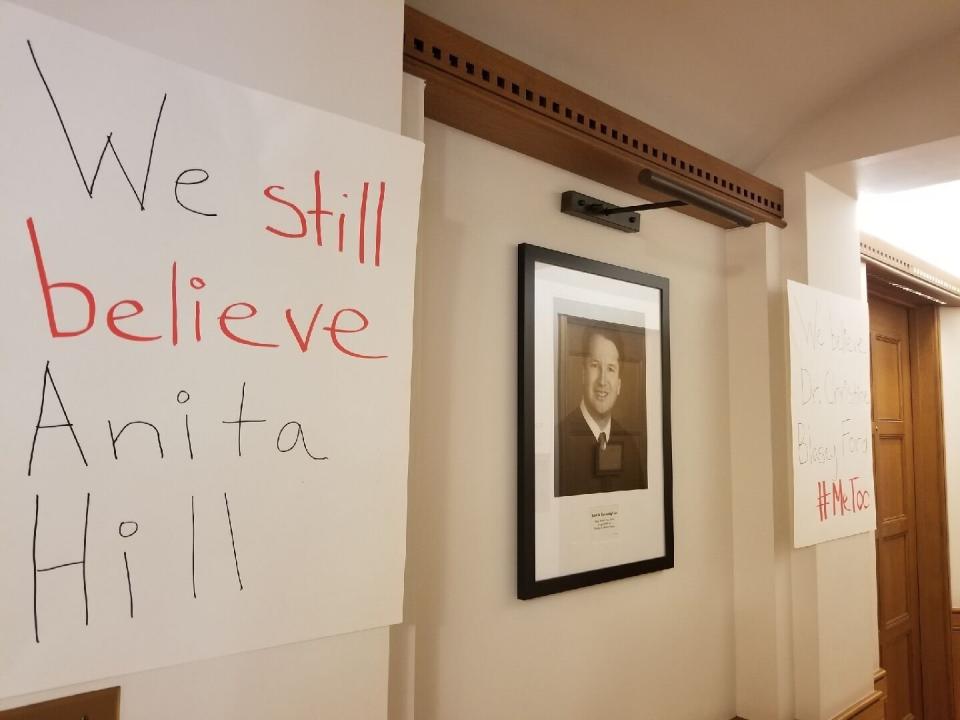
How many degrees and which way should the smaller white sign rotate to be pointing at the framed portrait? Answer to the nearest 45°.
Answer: approximately 90° to its right

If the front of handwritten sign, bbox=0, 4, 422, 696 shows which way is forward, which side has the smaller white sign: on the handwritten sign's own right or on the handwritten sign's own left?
on the handwritten sign's own left

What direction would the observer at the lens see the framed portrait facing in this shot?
facing the viewer and to the right of the viewer

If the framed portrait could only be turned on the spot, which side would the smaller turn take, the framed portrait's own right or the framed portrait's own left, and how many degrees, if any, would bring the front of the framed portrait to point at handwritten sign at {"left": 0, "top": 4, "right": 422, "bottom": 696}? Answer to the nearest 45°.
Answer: approximately 90° to the framed portrait's own right

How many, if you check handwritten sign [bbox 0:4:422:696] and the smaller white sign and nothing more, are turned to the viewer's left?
0

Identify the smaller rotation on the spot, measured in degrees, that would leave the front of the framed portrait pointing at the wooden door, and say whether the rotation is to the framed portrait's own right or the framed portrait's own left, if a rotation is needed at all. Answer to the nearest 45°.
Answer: approximately 90° to the framed portrait's own left

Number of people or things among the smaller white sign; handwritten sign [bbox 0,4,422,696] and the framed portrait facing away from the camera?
0

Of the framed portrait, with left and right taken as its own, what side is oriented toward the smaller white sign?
left

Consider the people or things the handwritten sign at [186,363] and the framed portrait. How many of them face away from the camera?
0

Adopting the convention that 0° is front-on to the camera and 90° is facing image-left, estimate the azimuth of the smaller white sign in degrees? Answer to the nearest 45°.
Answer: approximately 315°

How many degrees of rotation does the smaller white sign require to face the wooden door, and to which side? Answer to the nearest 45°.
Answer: approximately 135° to its left

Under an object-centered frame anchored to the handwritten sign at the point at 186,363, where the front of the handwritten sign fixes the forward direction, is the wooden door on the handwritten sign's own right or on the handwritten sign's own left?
on the handwritten sign's own left
